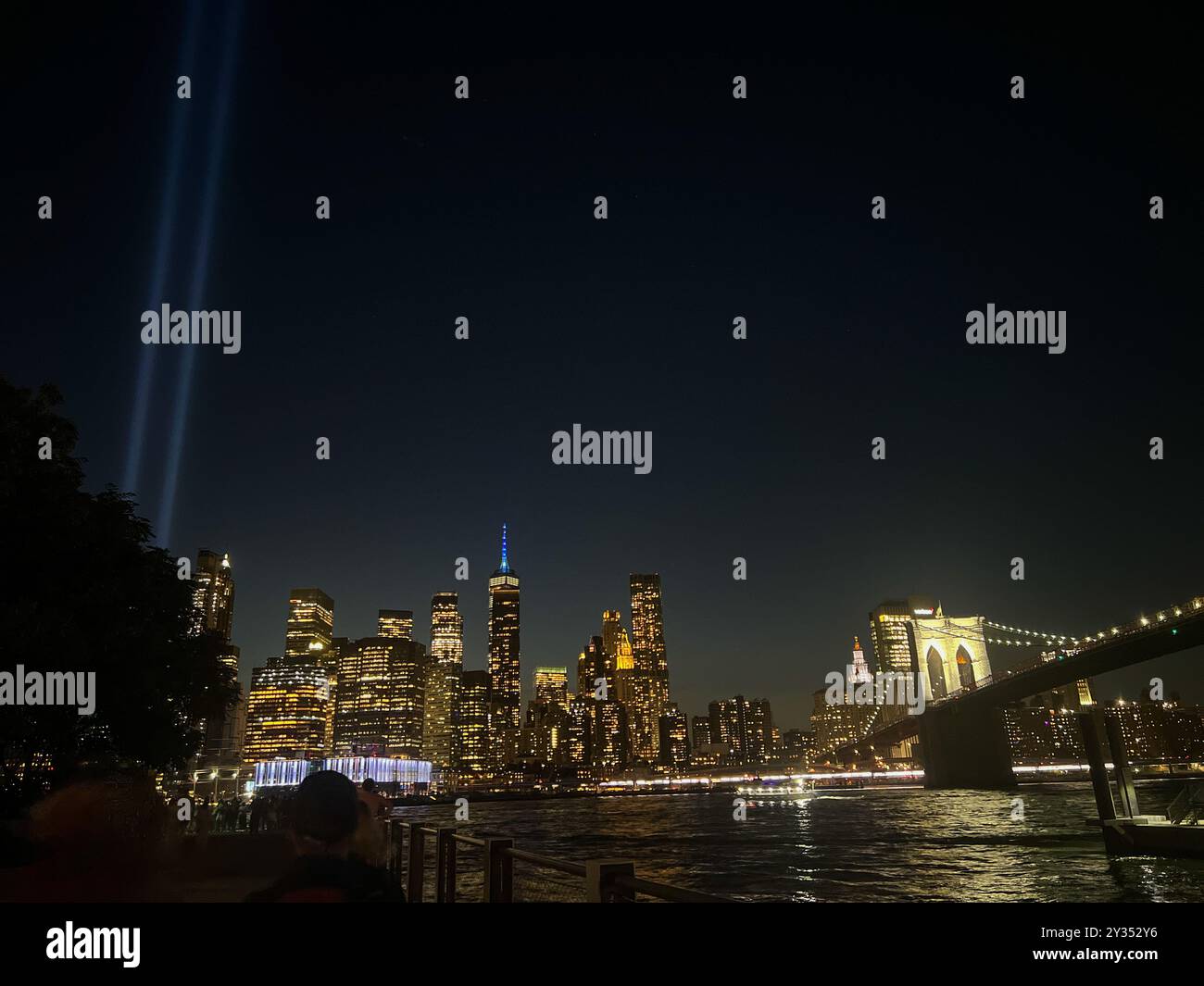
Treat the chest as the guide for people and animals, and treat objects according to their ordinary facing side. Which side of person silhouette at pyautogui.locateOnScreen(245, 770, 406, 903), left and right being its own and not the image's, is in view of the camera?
back

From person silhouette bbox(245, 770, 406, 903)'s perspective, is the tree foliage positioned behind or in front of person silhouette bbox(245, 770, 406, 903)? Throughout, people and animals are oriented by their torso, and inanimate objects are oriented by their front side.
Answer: in front

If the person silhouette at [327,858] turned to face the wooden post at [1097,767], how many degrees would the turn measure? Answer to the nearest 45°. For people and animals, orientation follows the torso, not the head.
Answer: approximately 45° to its right

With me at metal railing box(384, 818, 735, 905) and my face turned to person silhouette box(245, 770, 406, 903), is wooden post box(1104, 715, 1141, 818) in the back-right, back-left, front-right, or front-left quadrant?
back-left

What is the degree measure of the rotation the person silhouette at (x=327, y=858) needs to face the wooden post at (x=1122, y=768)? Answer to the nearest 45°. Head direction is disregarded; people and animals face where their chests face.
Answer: approximately 45° to its right
